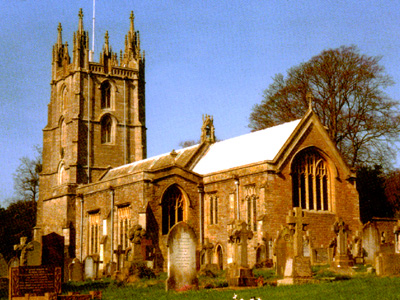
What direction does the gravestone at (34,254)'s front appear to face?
toward the camera

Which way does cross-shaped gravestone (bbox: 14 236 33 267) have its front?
toward the camera

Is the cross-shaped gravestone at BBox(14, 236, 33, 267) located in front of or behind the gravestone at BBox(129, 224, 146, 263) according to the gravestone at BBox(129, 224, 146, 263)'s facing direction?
in front

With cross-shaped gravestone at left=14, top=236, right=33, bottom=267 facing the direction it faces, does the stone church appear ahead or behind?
behind

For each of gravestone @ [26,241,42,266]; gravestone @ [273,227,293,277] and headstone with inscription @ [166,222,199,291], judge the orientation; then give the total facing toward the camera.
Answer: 3

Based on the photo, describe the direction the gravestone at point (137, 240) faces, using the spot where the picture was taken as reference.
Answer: facing the viewer

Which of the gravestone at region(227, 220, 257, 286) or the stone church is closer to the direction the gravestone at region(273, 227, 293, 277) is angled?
the gravestone

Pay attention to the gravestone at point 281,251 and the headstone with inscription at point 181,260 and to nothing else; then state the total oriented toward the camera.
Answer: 2

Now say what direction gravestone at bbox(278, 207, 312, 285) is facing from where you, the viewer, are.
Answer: facing the viewer and to the right of the viewer

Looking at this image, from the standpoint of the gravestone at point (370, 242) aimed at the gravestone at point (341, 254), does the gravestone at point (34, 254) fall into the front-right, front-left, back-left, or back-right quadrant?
front-right

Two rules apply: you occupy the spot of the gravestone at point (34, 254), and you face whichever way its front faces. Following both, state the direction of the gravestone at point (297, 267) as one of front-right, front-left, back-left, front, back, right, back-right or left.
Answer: front-left

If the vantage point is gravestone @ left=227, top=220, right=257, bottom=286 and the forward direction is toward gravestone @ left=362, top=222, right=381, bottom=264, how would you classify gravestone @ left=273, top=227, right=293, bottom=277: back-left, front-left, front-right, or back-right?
front-left

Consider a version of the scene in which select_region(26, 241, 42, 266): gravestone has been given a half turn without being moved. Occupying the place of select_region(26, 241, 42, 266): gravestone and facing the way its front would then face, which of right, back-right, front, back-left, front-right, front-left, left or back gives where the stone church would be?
front-right
